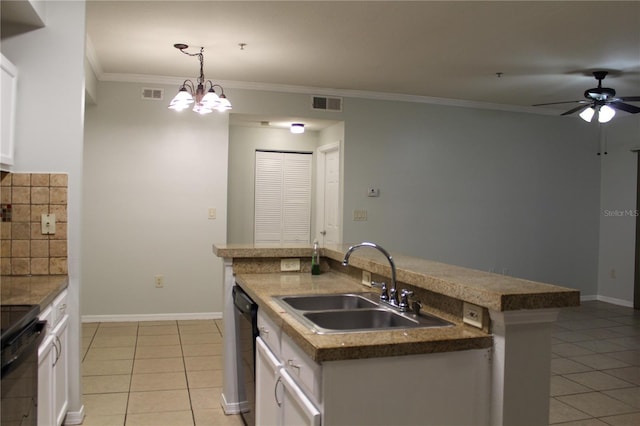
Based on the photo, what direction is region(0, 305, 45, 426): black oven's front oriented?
to the viewer's right

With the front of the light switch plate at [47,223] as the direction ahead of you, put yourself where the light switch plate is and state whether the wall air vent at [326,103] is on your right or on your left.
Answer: on your left

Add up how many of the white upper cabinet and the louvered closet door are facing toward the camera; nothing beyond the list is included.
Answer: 1

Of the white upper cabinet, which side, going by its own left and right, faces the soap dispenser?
front

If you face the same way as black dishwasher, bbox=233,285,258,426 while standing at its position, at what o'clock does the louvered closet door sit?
The louvered closet door is roughly at 3 o'clock from the black dishwasher.

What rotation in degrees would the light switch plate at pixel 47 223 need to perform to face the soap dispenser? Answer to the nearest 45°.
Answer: approximately 90° to its left

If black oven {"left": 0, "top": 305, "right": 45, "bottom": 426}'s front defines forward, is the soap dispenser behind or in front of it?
in front

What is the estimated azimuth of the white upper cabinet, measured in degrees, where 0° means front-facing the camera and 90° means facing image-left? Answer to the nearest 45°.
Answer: approximately 270°

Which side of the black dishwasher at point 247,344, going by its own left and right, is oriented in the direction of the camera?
left

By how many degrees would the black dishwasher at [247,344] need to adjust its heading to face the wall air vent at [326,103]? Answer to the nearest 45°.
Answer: approximately 90° to its right

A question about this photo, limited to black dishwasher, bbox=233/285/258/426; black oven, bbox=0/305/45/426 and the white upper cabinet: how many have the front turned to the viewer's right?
2

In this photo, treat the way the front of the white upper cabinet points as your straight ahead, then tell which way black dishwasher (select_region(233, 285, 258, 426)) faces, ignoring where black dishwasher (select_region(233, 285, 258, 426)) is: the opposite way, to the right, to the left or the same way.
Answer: the opposite way

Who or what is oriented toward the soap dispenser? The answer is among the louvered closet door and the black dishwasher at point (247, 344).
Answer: the louvered closet door

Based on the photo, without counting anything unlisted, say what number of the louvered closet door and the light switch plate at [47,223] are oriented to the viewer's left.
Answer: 0
